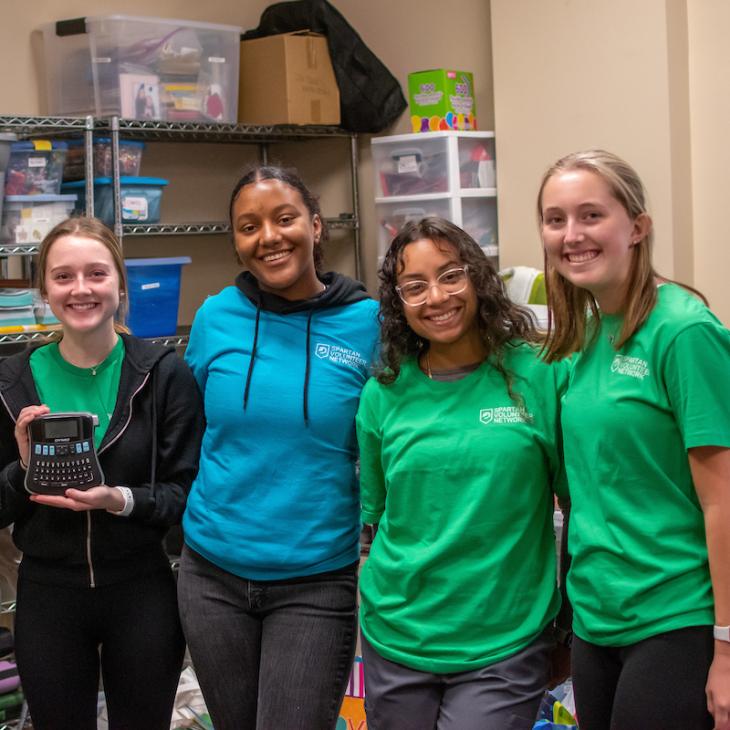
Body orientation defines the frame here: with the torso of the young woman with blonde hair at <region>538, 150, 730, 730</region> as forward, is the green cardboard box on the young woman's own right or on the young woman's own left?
on the young woman's own right

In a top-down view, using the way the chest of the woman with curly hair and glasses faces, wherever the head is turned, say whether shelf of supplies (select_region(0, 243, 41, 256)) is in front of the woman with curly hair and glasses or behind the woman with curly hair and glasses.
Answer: behind

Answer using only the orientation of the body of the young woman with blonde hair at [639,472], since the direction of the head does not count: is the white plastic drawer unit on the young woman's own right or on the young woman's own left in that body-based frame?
on the young woman's own right

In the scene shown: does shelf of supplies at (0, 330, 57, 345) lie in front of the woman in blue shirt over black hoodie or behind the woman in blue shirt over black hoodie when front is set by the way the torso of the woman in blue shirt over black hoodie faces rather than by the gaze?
behind

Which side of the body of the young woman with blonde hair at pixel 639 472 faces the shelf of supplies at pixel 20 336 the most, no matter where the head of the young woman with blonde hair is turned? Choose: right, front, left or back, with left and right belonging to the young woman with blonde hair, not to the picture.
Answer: right

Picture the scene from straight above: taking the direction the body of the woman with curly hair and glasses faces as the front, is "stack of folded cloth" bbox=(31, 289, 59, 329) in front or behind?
behind

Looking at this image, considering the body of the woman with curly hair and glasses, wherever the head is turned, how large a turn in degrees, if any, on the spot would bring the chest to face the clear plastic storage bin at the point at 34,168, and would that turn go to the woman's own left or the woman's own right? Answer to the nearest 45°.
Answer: approximately 135° to the woman's own right

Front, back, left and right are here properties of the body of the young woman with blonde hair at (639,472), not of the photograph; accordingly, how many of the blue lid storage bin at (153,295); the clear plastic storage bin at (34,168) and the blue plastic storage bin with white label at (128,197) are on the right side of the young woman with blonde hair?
3

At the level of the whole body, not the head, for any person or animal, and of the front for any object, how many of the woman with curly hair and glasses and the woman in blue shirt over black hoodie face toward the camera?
2

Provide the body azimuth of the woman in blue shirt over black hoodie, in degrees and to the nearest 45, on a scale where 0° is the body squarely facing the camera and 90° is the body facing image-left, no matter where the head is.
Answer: approximately 0°

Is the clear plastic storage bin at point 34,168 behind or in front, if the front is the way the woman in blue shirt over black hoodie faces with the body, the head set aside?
behind

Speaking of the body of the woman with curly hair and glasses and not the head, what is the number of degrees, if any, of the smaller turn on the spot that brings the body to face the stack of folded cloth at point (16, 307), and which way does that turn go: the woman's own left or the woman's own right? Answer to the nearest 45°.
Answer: approximately 135° to the woman's own right
